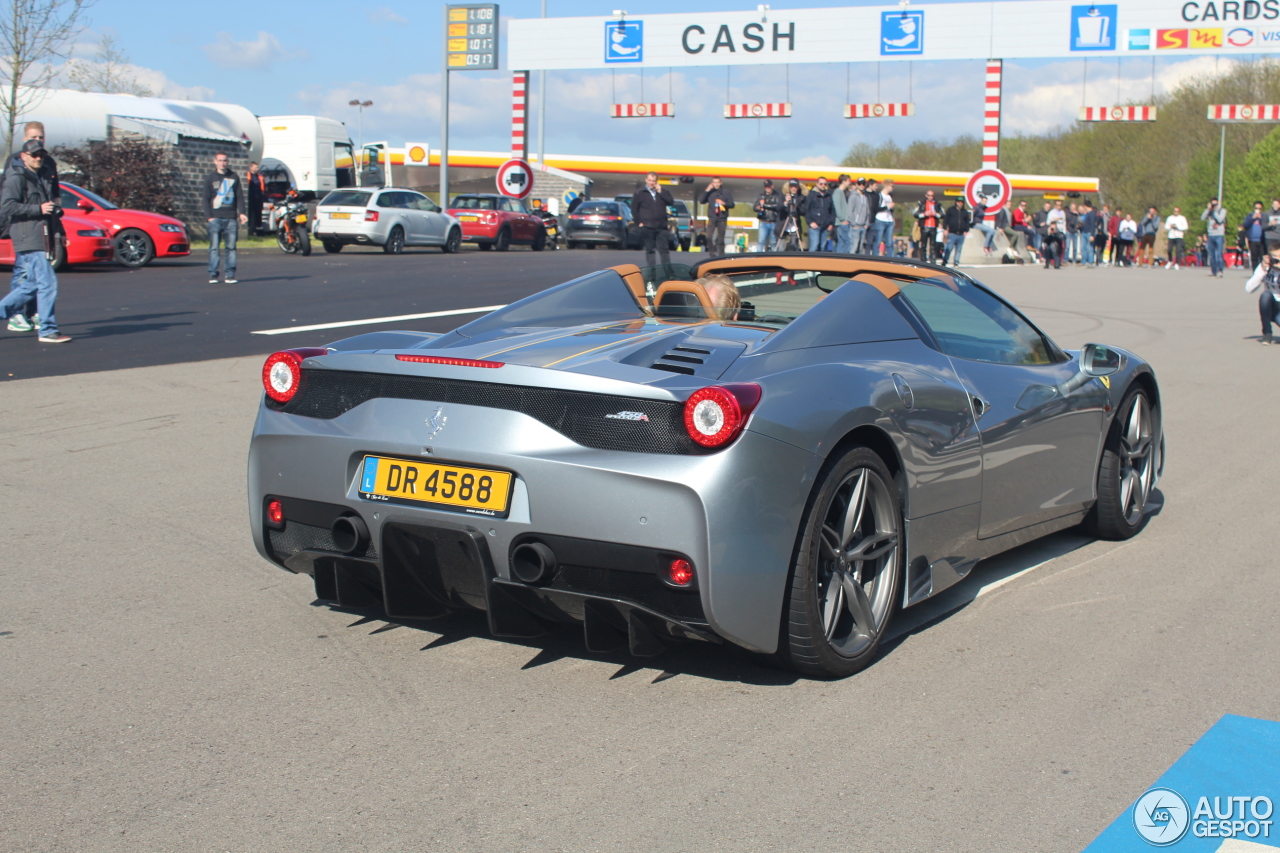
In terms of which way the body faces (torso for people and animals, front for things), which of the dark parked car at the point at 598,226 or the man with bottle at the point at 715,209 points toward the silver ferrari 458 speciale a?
the man with bottle

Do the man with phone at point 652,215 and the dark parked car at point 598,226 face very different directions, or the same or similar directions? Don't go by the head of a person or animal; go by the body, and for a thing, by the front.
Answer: very different directions

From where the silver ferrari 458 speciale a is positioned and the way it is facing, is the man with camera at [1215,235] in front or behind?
in front

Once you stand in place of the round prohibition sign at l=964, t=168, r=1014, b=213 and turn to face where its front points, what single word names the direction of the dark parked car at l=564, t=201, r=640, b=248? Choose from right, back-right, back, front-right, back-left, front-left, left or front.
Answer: back-right

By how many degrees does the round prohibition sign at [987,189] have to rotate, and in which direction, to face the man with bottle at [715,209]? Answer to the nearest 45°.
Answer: approximately 45° to its right

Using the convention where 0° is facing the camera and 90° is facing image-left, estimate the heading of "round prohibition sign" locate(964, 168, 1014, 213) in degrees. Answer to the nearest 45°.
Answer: approximately 0°

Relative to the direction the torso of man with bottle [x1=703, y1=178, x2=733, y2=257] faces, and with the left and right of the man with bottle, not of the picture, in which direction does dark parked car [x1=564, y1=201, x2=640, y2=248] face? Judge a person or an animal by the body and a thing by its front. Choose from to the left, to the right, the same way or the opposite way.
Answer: the opposite way

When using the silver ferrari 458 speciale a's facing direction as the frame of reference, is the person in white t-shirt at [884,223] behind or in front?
in front

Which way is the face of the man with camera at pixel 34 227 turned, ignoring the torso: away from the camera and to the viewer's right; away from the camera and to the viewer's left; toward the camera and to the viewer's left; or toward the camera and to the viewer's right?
toward the camera and to the viewer's right

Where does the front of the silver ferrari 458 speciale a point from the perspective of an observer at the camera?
facing away from the viewer and to the right of the viewer

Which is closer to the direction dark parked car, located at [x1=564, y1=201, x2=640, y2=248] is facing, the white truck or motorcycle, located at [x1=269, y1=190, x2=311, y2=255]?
the white truck

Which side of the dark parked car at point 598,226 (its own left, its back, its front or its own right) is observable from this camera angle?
back
